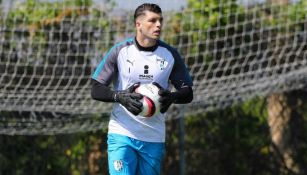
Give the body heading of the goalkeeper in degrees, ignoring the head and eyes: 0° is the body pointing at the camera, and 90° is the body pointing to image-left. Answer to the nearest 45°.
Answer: approximately 0°

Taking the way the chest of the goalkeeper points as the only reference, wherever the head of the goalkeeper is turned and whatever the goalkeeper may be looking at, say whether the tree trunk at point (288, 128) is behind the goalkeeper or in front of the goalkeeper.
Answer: behind
